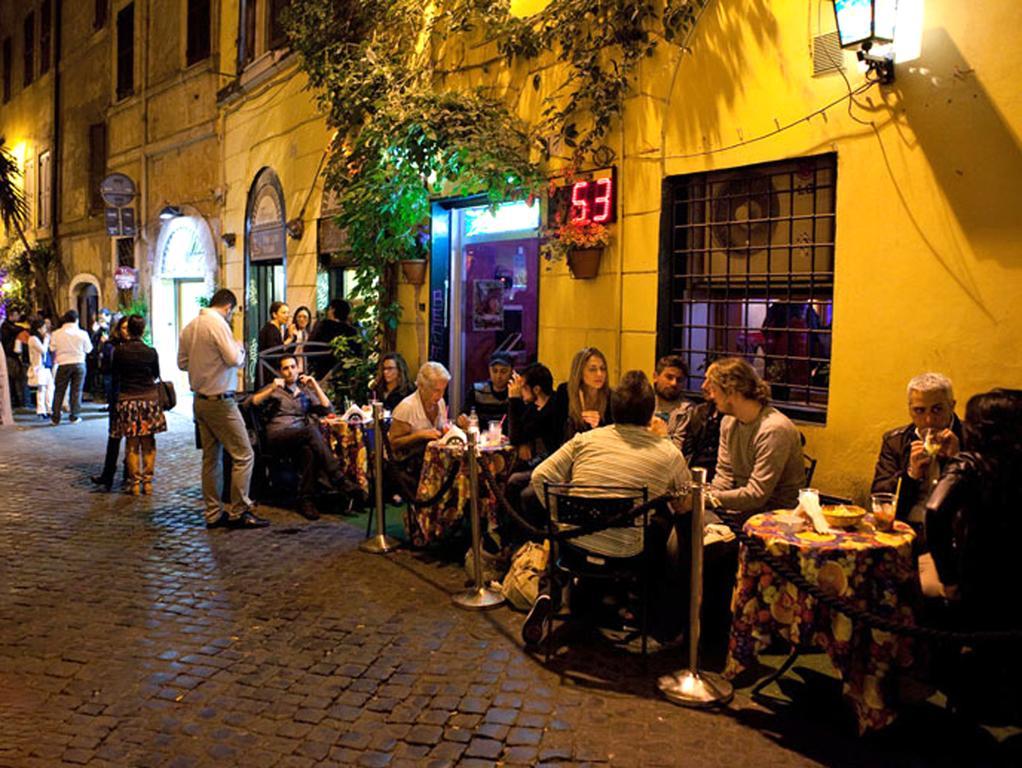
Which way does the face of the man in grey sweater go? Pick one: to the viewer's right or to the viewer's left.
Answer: to the viewer's left

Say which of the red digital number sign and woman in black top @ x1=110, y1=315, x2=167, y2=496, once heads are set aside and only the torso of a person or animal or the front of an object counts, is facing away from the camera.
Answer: the woman in black top

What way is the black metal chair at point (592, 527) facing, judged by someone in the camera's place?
facing away from the viewer

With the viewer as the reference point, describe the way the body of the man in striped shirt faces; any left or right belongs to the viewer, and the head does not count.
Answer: facing away from the viewer

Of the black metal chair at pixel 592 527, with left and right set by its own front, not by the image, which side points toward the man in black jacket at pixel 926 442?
right

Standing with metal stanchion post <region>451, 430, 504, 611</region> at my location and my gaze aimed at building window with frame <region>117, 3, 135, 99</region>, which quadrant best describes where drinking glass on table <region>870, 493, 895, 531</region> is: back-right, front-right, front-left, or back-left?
back-right

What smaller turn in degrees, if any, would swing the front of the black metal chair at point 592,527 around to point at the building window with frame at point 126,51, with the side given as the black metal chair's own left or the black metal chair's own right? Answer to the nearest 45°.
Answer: approximately 45° to the black metal chair's own left

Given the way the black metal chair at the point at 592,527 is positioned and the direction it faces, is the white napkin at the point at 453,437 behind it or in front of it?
in front

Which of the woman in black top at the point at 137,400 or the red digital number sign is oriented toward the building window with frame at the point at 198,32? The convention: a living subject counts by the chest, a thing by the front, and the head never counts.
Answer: the woman in black top

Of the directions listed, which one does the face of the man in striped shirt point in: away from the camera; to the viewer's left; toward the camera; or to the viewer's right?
away from the camera

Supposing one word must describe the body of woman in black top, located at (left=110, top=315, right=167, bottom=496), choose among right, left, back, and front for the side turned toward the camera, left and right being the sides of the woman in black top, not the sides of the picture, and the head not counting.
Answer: back
